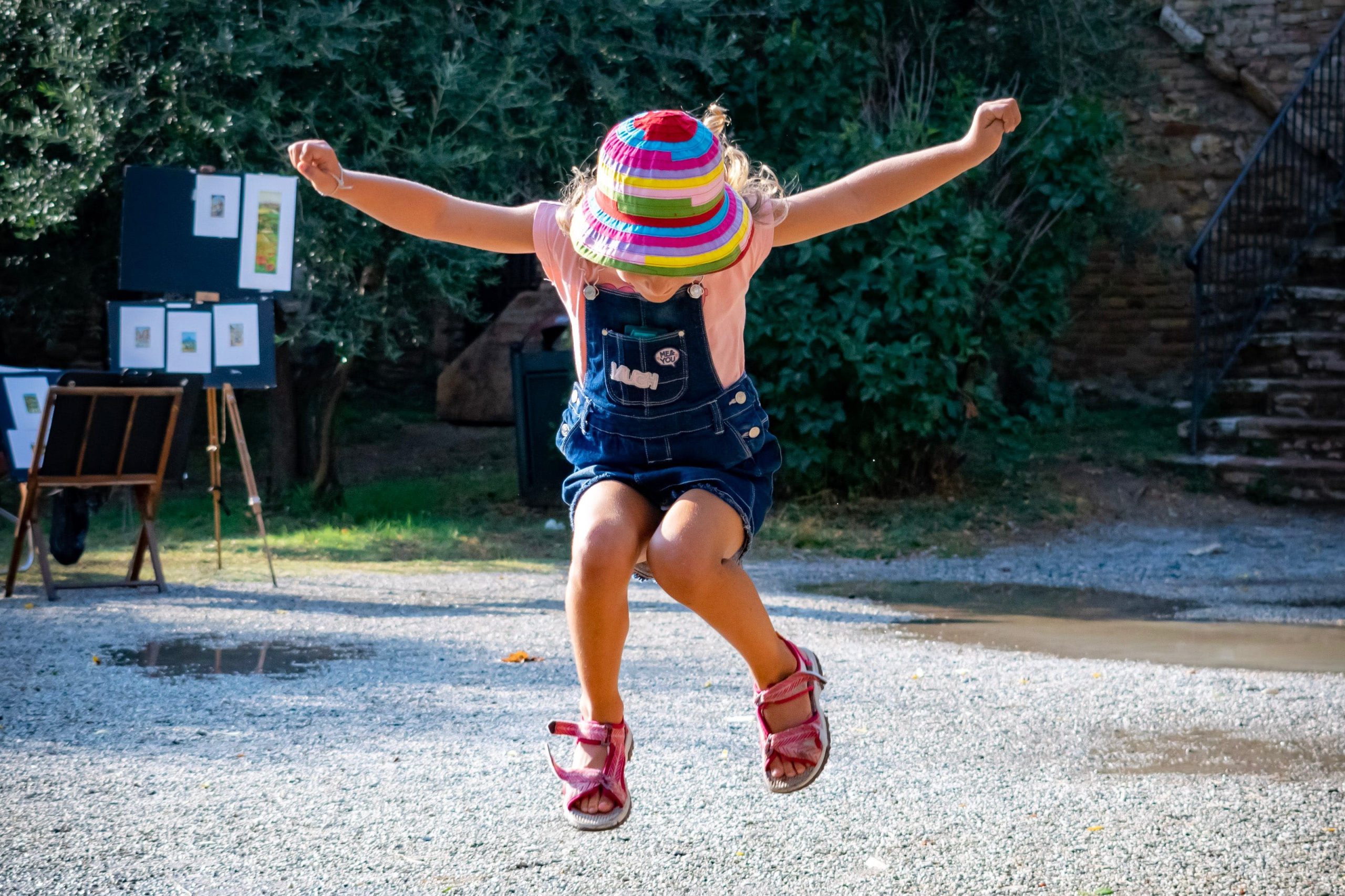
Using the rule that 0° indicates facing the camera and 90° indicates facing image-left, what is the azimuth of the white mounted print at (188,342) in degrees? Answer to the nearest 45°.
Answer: approximately 0°

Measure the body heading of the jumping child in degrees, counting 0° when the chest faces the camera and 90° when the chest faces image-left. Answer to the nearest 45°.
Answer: approximately 0°

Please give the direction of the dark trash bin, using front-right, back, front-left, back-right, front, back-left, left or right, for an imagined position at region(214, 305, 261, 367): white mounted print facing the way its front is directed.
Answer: back-left

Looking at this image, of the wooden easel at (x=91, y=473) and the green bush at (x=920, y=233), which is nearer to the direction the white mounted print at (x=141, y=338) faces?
the wooden easel

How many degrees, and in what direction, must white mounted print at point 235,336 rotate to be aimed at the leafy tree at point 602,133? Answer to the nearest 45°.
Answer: approximately 135° to its left

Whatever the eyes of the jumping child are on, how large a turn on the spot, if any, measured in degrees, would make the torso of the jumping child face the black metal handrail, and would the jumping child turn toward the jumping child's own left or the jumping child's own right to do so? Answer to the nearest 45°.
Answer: approximately 135° to the jumping child's own left

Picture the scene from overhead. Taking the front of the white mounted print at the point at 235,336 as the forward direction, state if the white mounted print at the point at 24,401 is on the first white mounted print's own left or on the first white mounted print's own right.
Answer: on the first white mounted print's own right

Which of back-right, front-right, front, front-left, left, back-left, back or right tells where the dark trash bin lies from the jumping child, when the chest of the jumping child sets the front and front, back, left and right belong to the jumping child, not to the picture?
back
